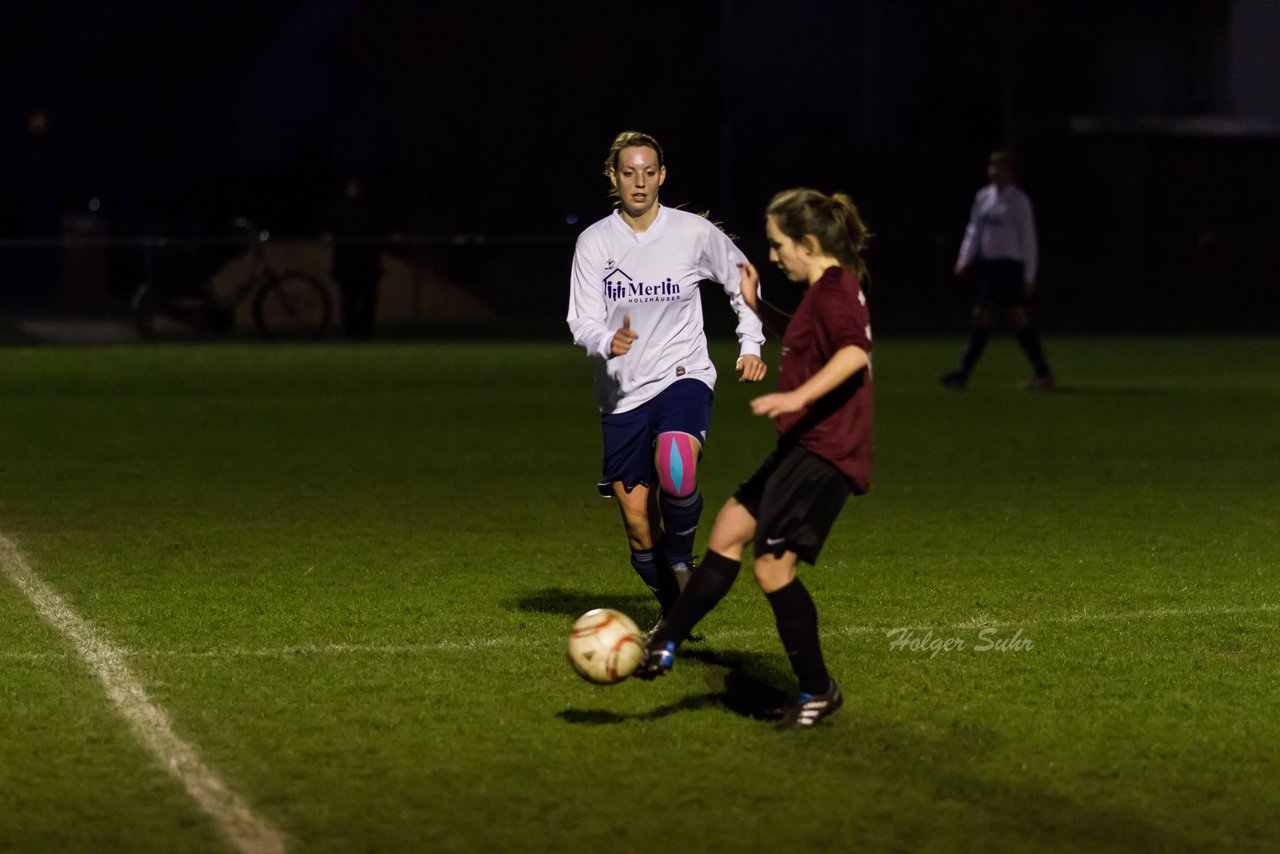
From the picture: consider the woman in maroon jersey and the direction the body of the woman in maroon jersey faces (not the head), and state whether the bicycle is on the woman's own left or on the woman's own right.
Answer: on the woman's own right

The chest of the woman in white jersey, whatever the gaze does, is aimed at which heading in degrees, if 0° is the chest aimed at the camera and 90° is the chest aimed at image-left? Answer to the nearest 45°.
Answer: approximately 0°

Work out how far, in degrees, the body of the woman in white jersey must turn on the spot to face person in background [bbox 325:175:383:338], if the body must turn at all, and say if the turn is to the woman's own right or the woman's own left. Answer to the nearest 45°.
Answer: approximately 180°

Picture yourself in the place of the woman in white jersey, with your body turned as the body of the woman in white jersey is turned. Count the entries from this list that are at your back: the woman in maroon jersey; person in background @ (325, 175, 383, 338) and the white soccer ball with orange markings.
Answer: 1

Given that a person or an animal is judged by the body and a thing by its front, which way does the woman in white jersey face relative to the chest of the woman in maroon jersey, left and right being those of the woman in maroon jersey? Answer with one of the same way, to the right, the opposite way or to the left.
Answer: to the left

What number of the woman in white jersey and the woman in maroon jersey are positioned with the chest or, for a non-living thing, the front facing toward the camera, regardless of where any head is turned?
1

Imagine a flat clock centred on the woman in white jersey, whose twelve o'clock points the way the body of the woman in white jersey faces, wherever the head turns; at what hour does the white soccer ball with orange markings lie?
The white soccer ball with orange markings is roughly at 12 o'clock from the woman in white jersey.

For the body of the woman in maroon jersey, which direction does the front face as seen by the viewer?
to the viewer's left

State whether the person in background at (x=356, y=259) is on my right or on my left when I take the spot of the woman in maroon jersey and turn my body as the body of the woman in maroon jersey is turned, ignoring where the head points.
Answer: on my right

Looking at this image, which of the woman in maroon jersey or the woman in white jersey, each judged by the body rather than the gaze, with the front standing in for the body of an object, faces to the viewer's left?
the woman in maroon jersey
